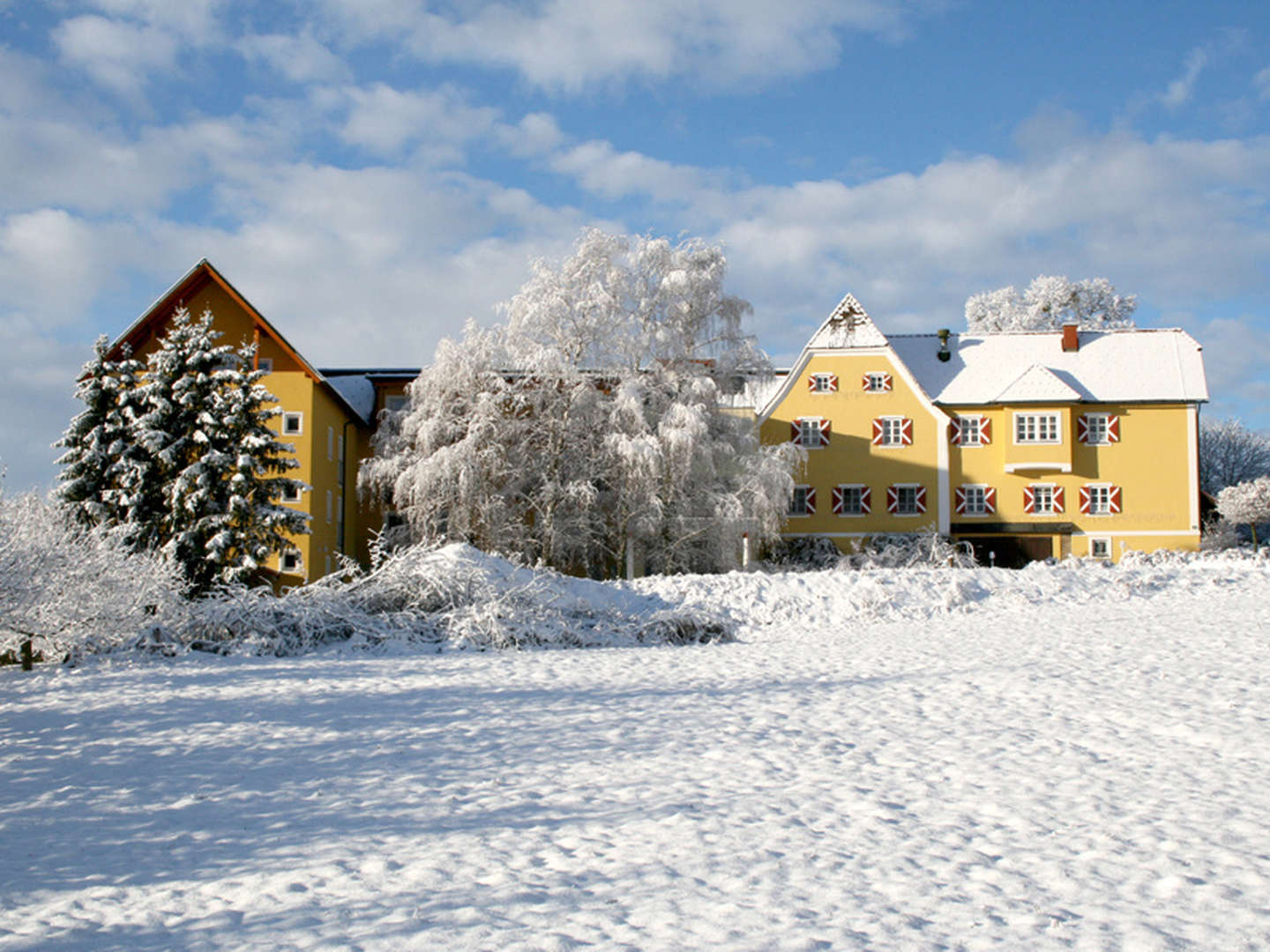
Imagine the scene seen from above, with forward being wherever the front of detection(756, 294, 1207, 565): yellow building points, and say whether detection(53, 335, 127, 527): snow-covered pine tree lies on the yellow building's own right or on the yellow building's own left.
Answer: on the yellow building's own right

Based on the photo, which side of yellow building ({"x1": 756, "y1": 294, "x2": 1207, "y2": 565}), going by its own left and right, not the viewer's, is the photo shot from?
front

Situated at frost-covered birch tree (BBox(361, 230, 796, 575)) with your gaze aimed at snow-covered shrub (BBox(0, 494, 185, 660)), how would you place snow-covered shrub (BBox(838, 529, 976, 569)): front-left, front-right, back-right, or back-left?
back-left

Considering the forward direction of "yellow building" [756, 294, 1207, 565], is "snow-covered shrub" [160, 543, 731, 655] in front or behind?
in front

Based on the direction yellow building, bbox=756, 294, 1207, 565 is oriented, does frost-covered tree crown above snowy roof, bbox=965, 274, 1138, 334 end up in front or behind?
behind

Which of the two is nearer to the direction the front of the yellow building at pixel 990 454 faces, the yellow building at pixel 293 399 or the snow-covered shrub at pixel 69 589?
the snow-covered shrub

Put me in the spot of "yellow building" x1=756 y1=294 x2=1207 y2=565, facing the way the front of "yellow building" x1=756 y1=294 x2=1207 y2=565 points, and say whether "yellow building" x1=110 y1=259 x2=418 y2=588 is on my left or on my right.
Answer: on my right

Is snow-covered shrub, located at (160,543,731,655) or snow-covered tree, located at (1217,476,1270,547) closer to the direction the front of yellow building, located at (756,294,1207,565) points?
the snow-covered shrub

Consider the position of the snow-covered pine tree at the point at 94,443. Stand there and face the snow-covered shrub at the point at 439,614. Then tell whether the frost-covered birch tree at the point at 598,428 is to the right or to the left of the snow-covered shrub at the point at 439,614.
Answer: left

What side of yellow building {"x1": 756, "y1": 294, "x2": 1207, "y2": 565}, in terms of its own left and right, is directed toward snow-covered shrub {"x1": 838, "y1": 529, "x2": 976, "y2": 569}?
front

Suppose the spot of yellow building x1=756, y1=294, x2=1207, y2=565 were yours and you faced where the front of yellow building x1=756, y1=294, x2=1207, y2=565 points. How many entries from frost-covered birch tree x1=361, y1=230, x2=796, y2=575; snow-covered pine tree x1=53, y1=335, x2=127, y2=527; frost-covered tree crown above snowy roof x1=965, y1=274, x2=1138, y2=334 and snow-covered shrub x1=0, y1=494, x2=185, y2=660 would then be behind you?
1

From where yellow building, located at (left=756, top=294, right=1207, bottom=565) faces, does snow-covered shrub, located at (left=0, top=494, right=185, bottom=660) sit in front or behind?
in front

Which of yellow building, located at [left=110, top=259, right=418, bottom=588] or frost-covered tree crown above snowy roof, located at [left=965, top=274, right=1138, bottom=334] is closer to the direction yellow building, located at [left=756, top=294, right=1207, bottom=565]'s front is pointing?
the yellow building

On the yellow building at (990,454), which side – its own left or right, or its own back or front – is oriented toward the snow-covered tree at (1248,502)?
left
